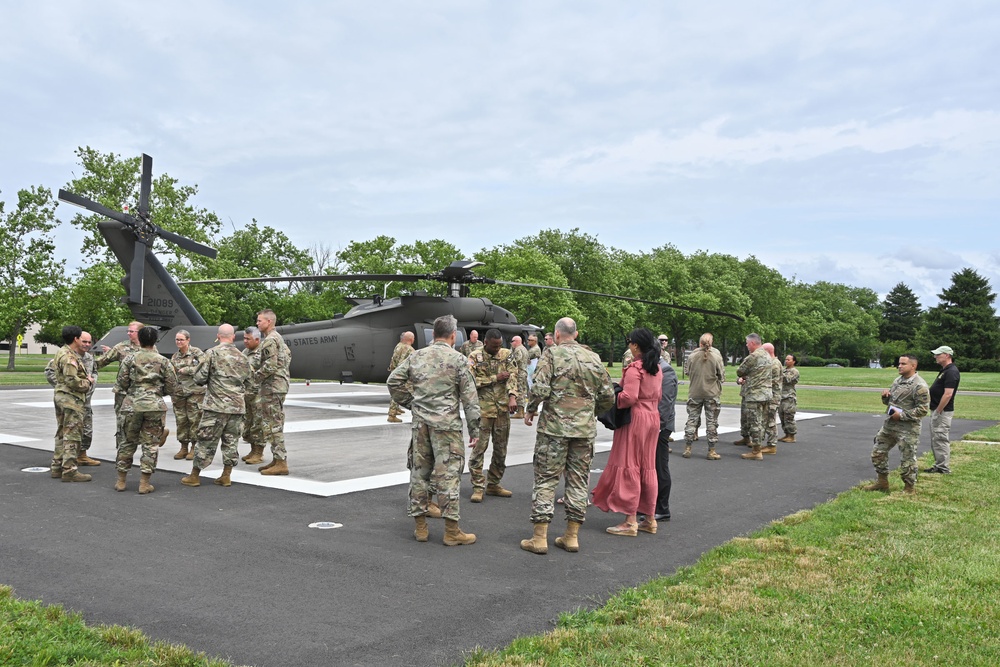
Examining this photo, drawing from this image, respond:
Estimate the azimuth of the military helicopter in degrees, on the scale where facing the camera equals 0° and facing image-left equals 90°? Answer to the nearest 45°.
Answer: approximately 225°

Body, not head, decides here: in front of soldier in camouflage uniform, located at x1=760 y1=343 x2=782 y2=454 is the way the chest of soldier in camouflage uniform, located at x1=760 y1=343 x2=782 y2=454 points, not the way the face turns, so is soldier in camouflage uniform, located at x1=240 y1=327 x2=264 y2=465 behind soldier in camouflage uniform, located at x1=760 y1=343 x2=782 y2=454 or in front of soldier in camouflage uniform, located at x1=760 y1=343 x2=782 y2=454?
in front

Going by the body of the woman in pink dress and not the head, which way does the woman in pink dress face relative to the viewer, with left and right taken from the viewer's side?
facing away from the viewer and to the left of the viewer

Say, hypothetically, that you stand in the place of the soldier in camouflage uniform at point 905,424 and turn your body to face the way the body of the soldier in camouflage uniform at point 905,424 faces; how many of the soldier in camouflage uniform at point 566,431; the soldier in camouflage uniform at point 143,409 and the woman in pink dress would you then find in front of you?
3

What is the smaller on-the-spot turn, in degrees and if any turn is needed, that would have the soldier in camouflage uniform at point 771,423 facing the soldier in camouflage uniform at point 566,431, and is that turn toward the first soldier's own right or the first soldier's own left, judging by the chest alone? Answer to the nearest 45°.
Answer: approximately 90° to the first soldier's own left

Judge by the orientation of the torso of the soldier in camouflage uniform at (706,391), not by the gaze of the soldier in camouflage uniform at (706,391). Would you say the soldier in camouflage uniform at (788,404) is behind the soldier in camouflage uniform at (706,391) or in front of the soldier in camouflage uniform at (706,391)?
in front

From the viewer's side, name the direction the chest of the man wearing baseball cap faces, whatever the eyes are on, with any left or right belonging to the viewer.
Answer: facing to the left of the viewer

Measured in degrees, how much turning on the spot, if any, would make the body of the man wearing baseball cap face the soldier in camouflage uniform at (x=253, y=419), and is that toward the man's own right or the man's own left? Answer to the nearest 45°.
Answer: approximately 45° to the man's own left

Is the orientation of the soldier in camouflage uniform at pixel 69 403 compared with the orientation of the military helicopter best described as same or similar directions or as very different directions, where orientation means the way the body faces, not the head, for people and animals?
same or similar directions

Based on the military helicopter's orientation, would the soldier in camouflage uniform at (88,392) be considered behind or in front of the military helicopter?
behind

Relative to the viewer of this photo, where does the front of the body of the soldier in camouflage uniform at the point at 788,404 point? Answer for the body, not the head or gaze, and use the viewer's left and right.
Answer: facing to the left of the viewer

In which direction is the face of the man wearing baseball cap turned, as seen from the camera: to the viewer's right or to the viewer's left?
to the viewer's left

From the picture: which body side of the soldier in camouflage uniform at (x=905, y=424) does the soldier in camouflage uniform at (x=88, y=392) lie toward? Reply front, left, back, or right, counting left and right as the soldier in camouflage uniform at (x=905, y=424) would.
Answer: front

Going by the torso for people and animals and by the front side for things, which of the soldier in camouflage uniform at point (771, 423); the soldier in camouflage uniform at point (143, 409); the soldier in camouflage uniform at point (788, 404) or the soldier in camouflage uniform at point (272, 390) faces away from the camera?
the soldier in camouflage uniform at point (143, 409)

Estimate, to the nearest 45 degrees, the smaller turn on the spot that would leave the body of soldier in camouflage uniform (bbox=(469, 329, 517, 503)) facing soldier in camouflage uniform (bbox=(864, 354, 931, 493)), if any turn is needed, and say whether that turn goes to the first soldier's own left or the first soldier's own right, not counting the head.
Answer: approximately 45° to the first soldier's own left

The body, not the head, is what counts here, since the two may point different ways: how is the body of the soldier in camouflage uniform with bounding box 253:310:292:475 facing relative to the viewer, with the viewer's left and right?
facing to the left of the viewer

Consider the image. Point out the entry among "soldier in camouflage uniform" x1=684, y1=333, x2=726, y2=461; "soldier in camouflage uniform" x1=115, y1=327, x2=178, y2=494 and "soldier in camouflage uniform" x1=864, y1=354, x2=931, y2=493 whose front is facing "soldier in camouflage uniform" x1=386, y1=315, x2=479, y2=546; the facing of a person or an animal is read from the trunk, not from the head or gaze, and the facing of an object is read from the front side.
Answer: "soldier in camouflage uniform" x1=864, y1=354, x2=931, y2=493

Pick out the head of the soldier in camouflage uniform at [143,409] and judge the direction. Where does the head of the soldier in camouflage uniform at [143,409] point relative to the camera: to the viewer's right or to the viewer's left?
to the viewer's left

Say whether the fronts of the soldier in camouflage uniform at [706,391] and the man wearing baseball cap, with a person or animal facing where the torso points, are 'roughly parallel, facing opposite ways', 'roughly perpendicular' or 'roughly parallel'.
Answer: roughly perpendicular

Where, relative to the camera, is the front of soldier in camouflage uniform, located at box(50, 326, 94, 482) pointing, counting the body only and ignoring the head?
to the viewer's right
